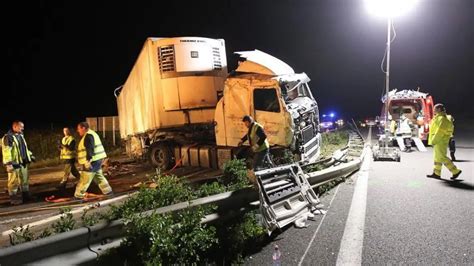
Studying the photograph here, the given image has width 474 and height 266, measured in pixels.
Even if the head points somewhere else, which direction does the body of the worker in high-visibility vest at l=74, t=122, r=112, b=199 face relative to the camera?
to the viewer's left

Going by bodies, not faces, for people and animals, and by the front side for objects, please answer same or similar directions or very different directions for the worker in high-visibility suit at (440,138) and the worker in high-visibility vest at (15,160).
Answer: very different directions

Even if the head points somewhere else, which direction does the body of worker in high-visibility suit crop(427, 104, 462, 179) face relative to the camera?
to the viewer's left

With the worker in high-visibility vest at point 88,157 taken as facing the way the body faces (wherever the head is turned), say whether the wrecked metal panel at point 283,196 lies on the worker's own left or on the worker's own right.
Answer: on the worker's own left

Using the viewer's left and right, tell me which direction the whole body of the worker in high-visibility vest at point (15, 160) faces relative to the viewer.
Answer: facing the viewer and to the right of the viewer

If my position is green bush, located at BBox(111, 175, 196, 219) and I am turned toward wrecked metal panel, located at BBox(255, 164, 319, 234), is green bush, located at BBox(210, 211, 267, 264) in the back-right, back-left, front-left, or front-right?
front-right

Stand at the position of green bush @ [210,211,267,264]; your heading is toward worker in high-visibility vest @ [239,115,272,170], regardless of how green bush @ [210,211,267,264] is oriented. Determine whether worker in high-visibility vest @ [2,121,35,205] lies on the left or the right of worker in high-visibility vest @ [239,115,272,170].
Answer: left

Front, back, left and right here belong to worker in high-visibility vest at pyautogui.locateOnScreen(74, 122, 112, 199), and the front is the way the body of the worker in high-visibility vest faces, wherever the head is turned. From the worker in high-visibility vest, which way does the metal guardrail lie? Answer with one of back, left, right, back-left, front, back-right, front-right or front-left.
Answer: left

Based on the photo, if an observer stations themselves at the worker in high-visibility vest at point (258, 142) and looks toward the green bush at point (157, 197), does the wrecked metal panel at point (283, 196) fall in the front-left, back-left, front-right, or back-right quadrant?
front-left
